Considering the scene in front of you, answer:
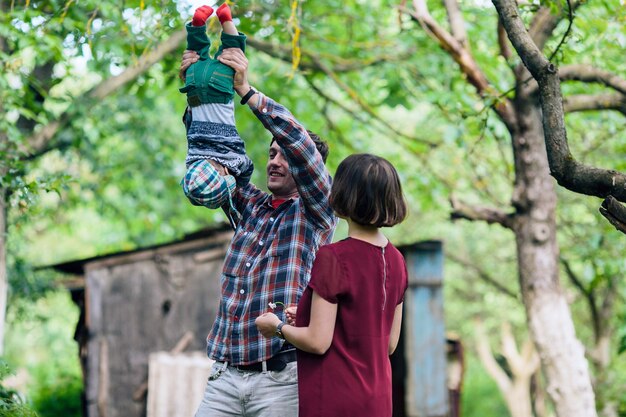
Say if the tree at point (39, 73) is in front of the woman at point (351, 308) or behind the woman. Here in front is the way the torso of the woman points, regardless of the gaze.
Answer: in front

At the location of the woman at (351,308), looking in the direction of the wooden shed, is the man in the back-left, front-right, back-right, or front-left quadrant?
front-left

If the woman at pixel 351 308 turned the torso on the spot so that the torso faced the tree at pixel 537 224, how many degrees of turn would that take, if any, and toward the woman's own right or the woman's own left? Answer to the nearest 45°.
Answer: approximately 90° to the woman's own right

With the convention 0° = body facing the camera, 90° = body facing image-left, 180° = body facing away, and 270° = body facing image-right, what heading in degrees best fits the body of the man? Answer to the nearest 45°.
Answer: approximately 45°

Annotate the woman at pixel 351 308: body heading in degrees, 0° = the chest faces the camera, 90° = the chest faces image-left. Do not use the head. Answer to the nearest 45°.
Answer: approximately 135°

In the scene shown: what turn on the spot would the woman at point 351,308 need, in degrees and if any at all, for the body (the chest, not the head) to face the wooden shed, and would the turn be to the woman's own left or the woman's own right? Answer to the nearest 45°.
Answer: approximately 45° to the woman's own right

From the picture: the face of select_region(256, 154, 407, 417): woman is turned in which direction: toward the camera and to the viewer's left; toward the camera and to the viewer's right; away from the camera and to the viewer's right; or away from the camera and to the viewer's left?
away from the camera and to the viewer's left

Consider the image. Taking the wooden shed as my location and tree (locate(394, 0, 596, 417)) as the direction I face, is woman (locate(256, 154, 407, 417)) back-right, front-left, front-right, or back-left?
front-right

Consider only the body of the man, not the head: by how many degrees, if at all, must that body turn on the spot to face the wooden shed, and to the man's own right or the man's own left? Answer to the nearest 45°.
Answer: approximately 135° to the man's own right

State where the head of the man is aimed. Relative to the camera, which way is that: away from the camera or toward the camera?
toward the camera

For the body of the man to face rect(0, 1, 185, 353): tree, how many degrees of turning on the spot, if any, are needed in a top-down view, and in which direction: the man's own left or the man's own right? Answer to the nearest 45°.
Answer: approximately 90° to the man's own right

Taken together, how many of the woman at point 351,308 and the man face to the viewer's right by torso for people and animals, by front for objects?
0

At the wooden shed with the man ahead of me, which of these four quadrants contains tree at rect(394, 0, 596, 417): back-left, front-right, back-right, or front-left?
front-left

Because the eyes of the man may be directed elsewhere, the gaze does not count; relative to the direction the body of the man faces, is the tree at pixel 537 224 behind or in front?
behind
